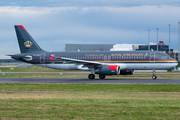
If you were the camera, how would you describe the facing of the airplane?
facing to the right of the viewer
